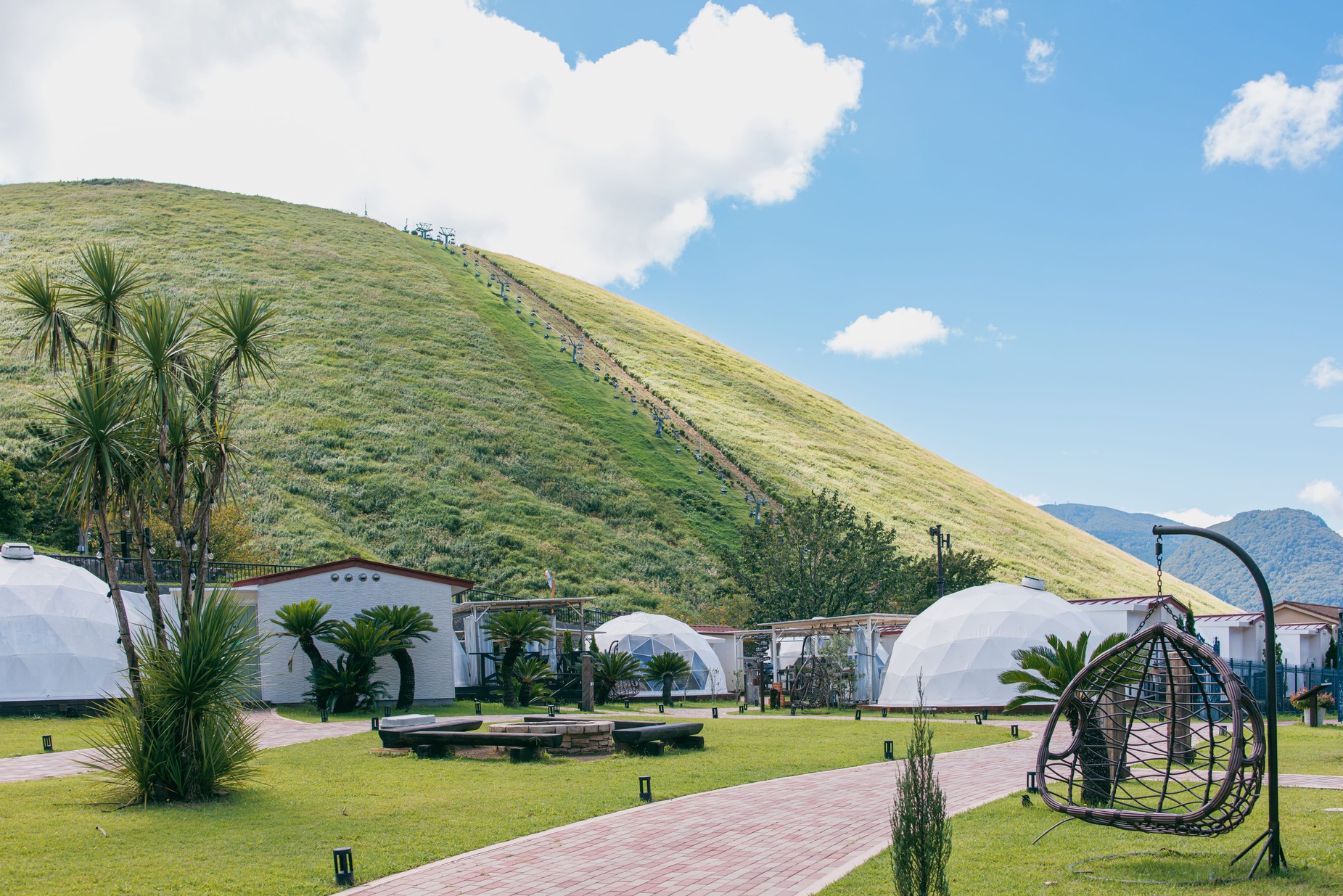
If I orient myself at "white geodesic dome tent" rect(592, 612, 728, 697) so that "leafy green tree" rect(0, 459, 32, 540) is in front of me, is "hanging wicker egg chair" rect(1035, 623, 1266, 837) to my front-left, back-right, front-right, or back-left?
back-left

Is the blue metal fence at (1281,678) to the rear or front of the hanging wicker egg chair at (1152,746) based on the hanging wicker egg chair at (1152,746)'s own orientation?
to the rear

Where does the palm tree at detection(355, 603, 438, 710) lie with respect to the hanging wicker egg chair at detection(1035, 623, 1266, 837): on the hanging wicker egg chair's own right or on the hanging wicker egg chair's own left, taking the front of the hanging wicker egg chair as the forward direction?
on the hanging wicker egg chair's own right

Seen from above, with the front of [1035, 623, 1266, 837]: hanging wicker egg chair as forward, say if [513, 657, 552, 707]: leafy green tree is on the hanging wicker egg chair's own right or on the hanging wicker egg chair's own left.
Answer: on the hanging wicker egg chair's own right

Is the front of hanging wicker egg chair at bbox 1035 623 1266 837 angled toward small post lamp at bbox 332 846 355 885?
yes

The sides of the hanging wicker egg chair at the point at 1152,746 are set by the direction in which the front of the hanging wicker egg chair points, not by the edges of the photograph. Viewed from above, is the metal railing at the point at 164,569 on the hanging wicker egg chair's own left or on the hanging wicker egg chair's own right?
on the hanging wicker egg chair's own right

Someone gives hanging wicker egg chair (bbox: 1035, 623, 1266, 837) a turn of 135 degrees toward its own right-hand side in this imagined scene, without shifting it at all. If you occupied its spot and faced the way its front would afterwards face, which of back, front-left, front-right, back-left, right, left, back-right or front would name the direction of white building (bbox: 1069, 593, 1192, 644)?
front

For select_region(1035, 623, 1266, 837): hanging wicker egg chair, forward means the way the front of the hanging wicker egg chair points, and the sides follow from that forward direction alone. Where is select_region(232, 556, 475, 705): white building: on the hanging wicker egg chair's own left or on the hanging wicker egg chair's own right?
on the hanging wicker egg chair's own right

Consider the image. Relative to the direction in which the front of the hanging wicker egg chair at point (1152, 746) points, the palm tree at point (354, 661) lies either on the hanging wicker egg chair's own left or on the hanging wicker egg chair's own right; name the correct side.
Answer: on the hanging wicker egg chair's own right
